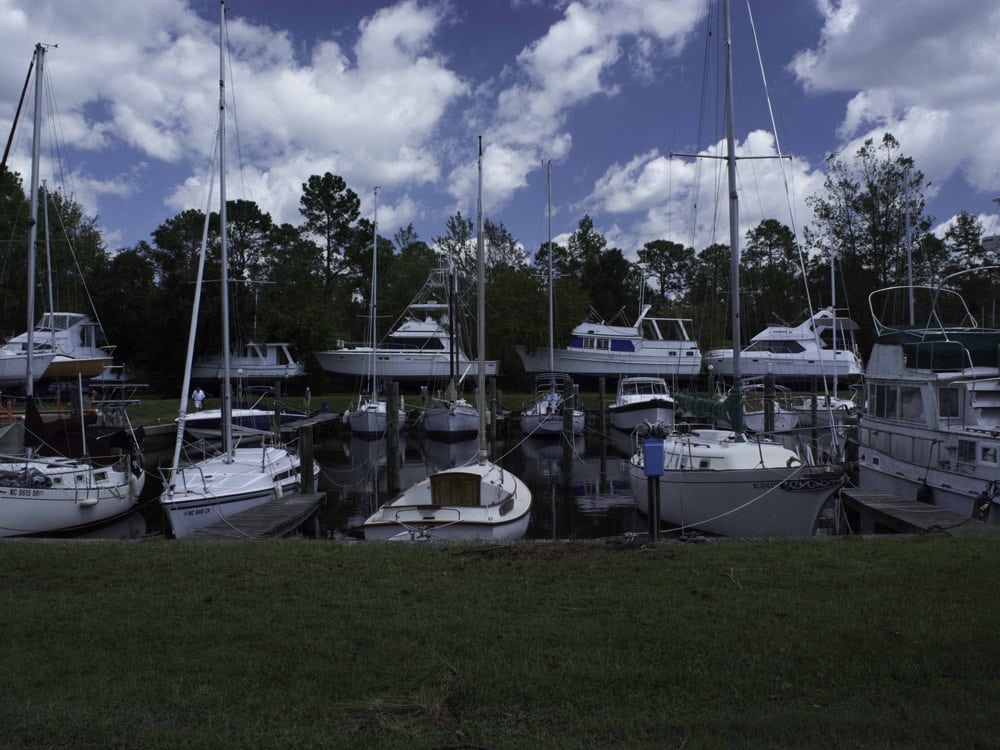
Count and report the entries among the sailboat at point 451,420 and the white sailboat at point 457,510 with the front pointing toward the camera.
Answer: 1

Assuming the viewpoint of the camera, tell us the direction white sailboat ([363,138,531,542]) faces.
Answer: facing away from the viewer and to the right of the viewer

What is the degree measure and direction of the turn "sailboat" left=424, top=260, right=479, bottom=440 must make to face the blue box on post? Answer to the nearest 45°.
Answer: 0° — it already faces it

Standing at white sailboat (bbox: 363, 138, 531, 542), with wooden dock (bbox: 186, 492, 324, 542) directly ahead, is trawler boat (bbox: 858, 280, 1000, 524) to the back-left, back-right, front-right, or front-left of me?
back-right

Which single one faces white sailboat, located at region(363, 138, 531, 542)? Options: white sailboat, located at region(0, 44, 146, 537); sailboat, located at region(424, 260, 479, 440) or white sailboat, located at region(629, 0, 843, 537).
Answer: the sailboat

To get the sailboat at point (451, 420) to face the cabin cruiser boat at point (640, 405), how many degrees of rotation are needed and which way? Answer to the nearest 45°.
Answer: approximately 90° to its left

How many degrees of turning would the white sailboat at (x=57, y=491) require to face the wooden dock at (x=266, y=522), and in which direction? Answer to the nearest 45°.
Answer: approximately 90° to its left

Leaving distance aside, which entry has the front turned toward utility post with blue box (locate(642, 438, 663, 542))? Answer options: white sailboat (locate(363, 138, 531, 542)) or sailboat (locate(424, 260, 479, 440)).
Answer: the sailboat
